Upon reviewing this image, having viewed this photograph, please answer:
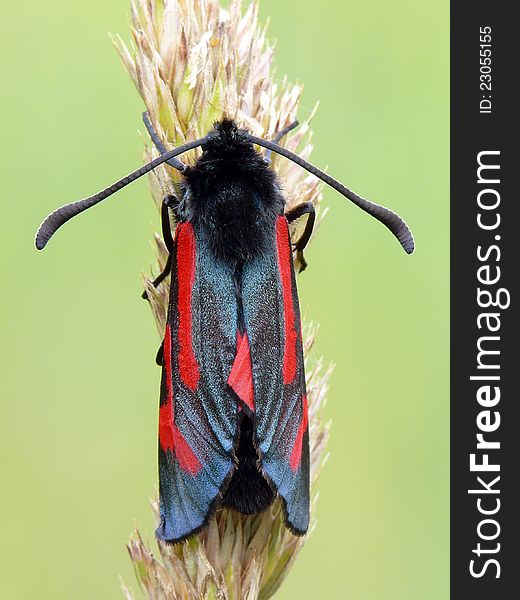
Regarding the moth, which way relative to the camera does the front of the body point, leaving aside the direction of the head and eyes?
away from the camera
